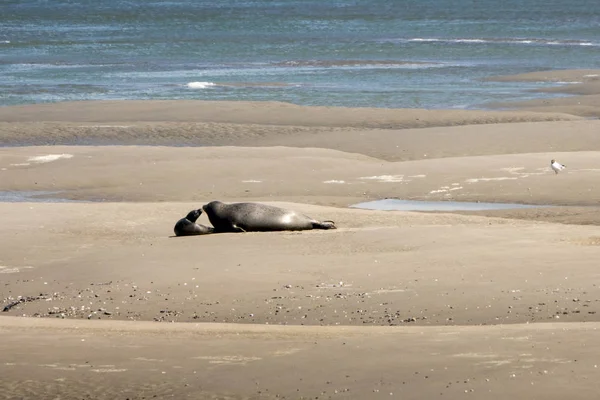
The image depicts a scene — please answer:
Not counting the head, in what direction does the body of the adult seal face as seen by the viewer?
to the viewer's left

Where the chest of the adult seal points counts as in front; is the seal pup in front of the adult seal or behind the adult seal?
in front

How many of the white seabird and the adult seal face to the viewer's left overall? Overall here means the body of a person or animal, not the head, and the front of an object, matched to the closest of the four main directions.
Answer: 2

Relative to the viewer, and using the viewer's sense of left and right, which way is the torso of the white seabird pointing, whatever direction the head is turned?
facing to the left of the viewer

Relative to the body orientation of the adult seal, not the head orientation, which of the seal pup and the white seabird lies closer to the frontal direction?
the seal pup

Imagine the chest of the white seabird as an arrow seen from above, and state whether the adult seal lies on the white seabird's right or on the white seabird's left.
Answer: on the white seabird's left

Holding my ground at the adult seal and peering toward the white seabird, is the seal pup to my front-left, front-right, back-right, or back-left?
back-left

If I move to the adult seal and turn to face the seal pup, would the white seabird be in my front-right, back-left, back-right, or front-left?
back-right

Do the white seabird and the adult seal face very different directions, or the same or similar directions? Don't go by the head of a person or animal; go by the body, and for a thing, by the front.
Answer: same or similar directions

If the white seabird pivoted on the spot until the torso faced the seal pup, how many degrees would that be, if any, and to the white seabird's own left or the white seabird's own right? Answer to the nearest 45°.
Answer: approximately 45° to the white seabird's own left
